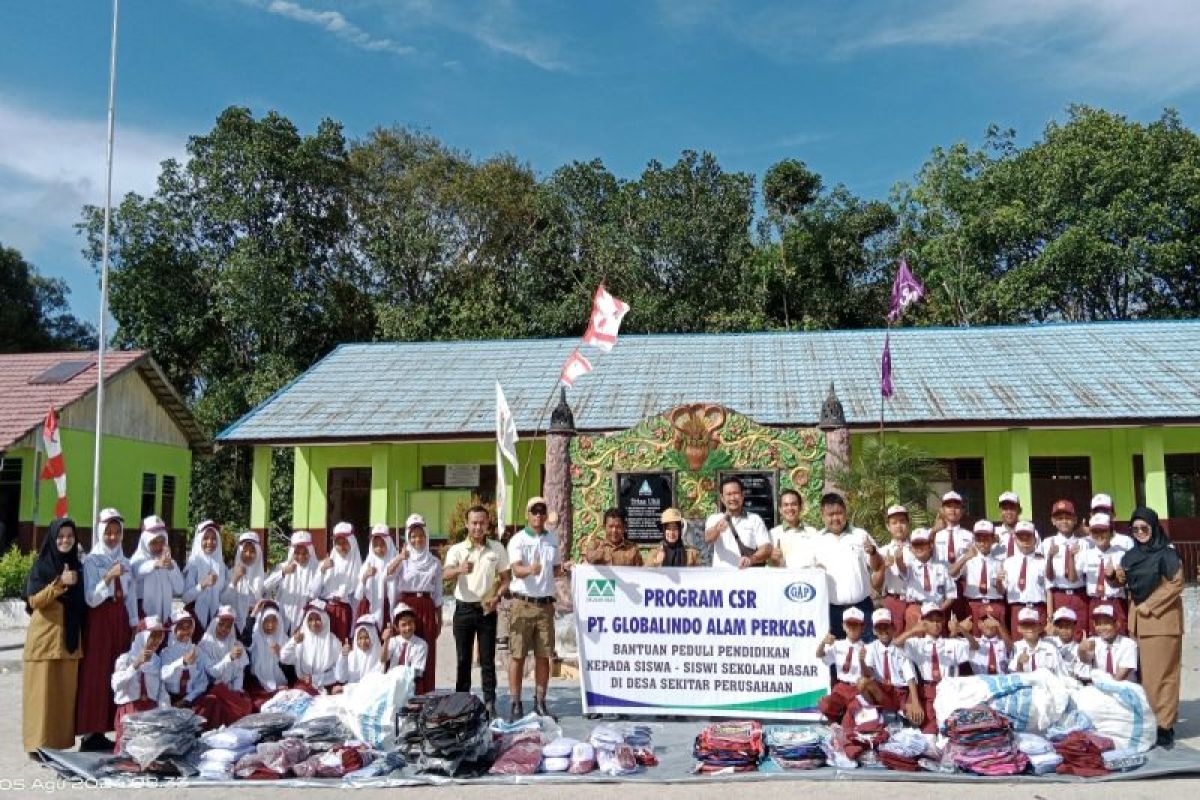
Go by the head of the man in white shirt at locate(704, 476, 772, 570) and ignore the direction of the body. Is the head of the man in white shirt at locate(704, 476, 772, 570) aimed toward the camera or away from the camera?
toward the camera

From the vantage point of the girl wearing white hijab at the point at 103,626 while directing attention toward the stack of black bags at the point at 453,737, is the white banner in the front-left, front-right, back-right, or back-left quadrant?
front-left

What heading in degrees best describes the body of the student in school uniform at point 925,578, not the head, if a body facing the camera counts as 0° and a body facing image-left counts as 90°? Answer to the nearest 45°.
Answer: approximately 0°

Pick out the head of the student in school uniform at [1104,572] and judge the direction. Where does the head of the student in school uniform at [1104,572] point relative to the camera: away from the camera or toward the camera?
toward the camera

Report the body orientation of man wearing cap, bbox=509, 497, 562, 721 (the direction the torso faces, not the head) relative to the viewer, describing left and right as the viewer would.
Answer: facing the viewer

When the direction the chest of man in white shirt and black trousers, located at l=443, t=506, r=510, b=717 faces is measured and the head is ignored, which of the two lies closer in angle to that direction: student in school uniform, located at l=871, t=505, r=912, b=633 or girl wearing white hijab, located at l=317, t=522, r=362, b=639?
the student in school uniform

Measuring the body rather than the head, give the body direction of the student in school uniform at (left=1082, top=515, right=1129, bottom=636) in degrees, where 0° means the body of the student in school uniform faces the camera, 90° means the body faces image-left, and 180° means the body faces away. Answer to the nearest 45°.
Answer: approximately 0°

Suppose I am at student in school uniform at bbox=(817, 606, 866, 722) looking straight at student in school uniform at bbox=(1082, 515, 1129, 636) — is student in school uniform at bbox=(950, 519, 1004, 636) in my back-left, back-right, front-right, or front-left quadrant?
front-left

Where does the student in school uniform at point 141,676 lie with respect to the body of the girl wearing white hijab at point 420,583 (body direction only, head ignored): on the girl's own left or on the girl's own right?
on the girl's own right

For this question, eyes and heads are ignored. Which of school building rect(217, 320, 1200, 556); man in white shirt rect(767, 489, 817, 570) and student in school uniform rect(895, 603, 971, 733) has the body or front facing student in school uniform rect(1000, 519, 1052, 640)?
the school building

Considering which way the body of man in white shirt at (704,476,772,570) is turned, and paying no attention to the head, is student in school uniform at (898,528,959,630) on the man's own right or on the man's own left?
on the man's own left

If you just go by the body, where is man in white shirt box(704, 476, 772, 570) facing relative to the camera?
toward the camera

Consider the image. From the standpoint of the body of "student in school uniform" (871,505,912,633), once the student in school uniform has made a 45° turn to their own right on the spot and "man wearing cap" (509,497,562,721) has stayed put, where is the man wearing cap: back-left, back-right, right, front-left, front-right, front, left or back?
front-right

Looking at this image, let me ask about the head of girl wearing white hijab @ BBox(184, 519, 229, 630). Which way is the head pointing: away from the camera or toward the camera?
toward the camera

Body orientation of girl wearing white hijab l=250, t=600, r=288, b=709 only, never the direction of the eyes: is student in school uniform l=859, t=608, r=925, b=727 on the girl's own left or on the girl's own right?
on the girl's own left
